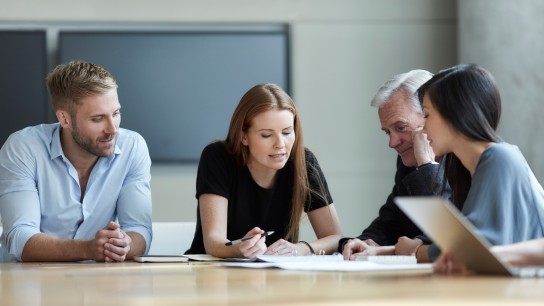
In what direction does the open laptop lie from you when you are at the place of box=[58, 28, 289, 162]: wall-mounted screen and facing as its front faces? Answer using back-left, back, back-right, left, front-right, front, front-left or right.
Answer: front

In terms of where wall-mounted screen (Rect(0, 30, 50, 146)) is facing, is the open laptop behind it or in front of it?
in front

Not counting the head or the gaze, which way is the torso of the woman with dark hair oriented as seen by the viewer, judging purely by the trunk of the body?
to the viewer's left

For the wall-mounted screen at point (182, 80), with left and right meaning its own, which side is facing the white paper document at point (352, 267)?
front

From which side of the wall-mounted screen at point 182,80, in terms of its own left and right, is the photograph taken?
front

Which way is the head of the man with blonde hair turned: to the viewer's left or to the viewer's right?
to the viewer's right

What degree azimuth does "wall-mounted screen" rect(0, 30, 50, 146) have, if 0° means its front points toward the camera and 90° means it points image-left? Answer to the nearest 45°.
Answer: approximately 0°

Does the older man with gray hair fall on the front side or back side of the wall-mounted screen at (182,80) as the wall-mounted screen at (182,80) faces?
on the front side

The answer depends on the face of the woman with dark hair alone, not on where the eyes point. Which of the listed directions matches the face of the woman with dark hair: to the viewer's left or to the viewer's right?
to the viewer's left

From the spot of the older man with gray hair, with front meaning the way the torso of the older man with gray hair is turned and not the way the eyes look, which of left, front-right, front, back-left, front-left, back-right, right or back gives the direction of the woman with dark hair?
front-left

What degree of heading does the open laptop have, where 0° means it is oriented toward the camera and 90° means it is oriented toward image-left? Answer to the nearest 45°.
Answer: approximately 225°

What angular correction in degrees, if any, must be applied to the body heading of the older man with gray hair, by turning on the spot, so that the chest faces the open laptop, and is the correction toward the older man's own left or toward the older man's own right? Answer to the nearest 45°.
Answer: approximately 45° to the older man's own left
